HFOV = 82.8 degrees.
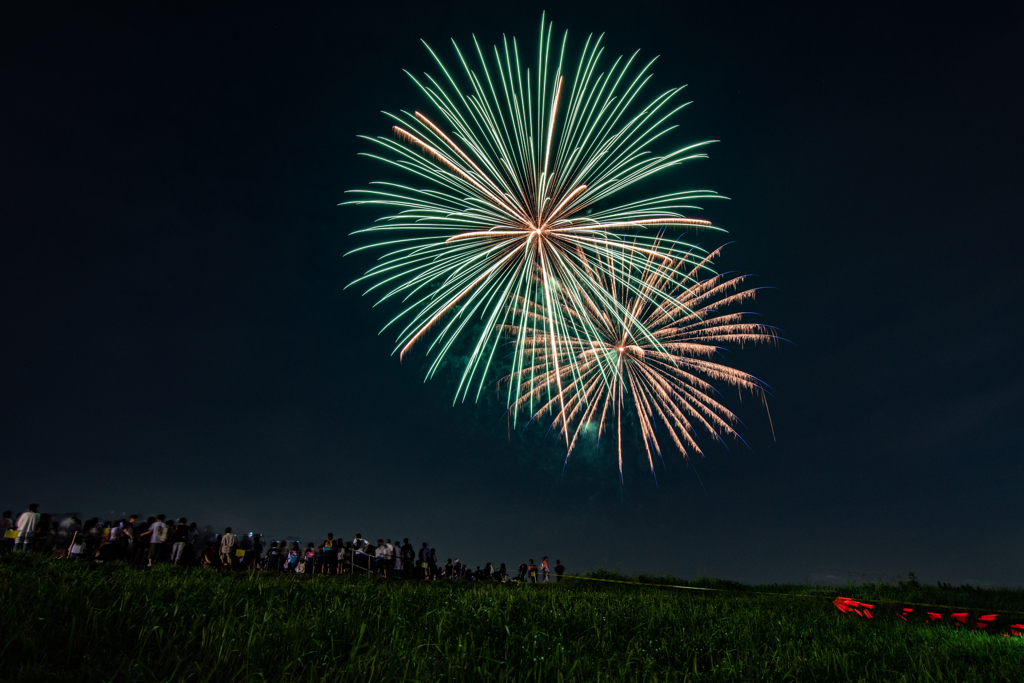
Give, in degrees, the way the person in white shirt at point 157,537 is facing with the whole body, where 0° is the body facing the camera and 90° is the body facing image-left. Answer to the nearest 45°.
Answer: approximately 225°

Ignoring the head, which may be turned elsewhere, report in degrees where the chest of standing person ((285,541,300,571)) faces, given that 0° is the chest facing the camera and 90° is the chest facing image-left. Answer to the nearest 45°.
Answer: approximately 225°

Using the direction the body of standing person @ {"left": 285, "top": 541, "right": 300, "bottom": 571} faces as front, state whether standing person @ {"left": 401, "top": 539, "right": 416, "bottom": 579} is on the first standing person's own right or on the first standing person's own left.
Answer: on the first standing person's own right

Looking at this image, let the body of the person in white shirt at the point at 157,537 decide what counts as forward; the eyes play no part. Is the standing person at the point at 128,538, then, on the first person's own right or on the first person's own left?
on the first person's own left

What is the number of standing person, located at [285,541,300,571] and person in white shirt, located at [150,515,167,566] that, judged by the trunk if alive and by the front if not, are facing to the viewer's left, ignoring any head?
0
